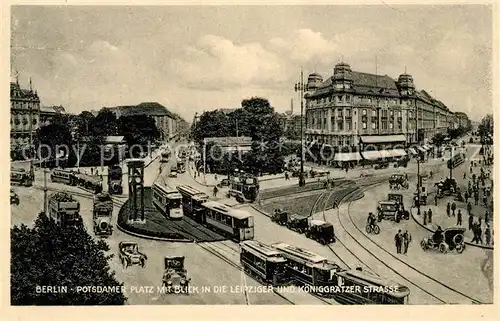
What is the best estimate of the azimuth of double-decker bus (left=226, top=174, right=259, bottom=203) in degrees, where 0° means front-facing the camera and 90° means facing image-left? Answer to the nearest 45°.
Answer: approximately 315°
